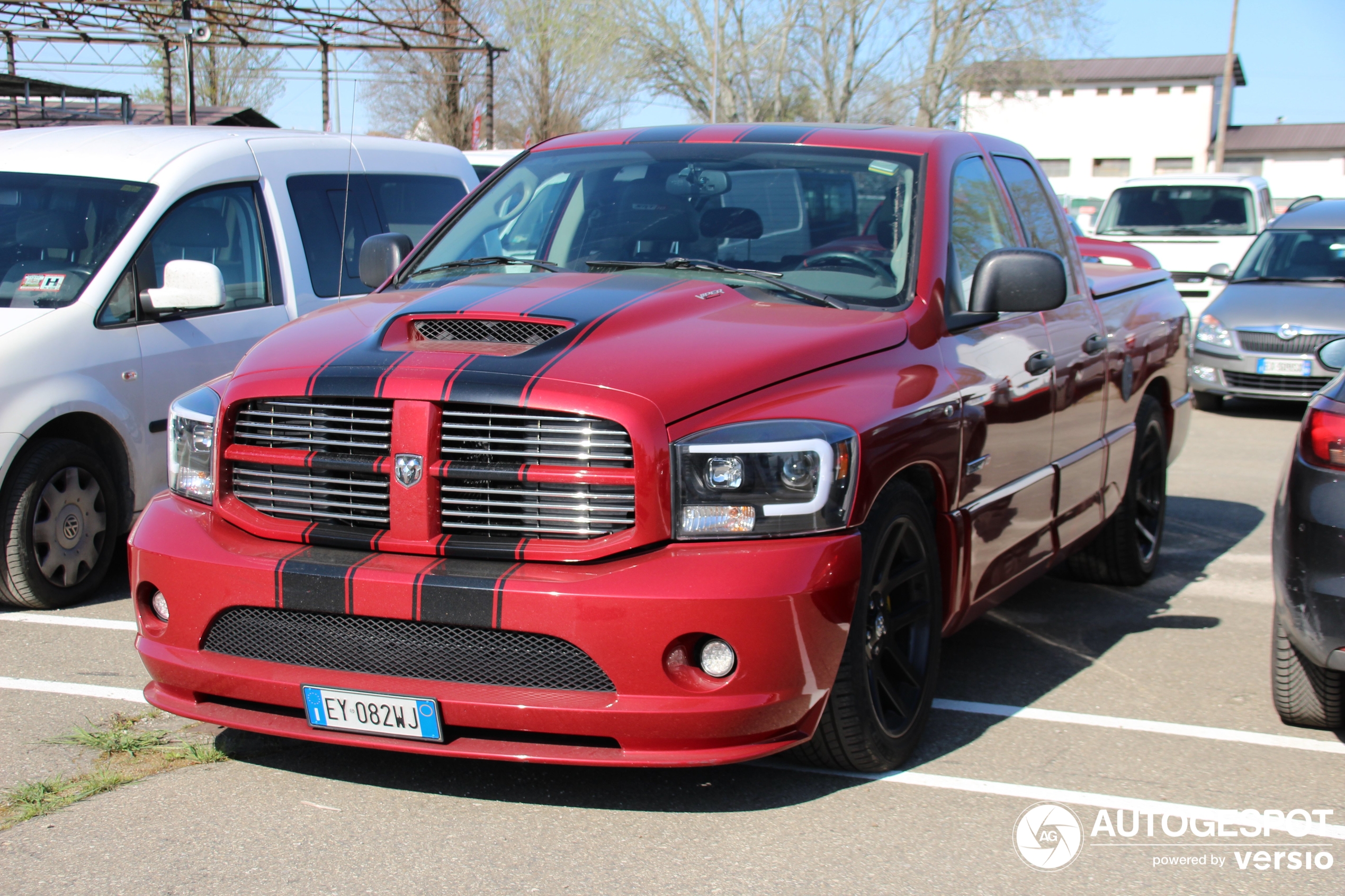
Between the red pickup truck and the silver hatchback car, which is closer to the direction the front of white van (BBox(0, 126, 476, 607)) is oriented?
the red pickup truck

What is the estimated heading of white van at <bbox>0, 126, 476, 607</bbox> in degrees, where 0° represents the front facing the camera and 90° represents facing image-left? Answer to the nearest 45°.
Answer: approximately 45°

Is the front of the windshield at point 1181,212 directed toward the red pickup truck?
yes

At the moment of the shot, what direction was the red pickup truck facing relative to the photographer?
facing the viewer and to the left of the viewer

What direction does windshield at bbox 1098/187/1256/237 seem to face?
toward the camera

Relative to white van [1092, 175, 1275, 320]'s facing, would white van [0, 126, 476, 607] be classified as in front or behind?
in front

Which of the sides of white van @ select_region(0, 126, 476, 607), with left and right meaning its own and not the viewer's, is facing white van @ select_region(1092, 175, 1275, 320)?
back

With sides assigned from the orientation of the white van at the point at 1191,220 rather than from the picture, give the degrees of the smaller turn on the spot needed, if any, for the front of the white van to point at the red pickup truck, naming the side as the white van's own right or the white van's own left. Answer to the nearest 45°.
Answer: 0° — it already faces it

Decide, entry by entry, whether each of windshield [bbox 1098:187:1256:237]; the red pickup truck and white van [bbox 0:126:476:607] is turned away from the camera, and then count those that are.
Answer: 0

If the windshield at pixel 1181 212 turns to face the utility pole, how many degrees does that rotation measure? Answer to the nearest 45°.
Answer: approximately 180°

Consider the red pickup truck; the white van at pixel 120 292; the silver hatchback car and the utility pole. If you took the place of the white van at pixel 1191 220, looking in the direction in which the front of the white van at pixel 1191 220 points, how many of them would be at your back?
1

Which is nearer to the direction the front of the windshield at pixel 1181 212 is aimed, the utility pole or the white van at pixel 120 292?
the white van

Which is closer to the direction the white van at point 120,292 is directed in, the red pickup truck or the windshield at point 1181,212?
the red pickup truck

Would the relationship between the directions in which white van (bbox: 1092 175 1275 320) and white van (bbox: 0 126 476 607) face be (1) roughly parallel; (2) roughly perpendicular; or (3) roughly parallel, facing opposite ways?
roughly parallel

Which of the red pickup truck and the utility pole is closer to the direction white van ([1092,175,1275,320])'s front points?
the red pickup truck

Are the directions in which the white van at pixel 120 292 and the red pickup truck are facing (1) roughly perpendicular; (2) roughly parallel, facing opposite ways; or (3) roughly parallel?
roughly parallel

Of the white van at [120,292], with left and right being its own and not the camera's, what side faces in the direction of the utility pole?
back

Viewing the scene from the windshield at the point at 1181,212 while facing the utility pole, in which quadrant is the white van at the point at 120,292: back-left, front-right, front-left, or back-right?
back-left

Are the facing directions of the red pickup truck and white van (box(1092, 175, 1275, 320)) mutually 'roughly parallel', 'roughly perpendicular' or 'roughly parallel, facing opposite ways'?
roughly parallel

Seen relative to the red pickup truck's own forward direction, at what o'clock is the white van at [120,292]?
The white van is roughly at 3 o'clock from the red pickup truck.

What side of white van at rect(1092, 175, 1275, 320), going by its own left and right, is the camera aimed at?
front
